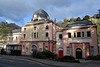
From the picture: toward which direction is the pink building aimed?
toward the camera
